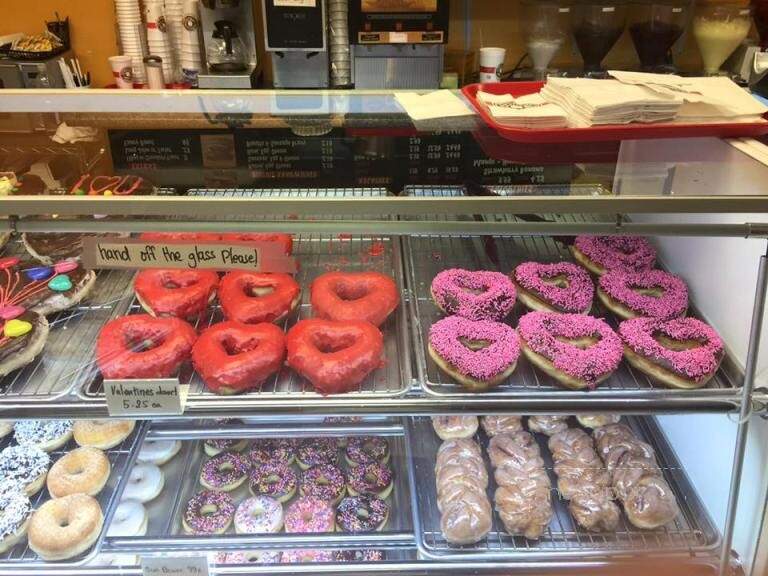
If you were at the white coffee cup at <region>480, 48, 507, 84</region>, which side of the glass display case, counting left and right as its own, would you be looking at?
back

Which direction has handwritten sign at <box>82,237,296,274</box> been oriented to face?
toward the camera

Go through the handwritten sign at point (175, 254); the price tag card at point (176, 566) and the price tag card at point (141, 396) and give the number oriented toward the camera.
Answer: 3

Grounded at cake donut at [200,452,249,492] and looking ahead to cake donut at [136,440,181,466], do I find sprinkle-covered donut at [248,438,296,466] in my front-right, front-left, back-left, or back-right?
back-right

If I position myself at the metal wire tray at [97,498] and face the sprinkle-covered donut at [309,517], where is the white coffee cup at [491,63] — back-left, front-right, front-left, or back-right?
front-left

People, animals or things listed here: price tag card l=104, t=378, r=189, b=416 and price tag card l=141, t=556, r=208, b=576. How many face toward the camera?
2

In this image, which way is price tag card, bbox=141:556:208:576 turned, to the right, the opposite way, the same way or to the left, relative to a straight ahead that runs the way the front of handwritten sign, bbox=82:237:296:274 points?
the same way

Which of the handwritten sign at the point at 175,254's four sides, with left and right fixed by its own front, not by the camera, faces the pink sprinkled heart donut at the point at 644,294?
left

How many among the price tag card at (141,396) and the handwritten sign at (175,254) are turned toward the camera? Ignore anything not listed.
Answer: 2

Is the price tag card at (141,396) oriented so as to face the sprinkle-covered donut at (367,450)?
no

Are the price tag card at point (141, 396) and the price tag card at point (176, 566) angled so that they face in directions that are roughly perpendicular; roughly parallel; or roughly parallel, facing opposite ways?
roughly parallel

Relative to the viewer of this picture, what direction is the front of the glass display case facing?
facing the viewer

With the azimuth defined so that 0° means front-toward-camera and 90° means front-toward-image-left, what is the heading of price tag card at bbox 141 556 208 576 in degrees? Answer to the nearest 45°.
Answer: approximately 0°
